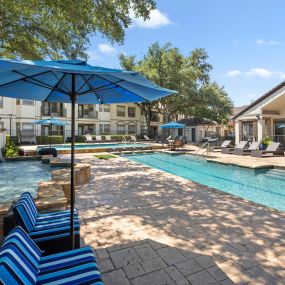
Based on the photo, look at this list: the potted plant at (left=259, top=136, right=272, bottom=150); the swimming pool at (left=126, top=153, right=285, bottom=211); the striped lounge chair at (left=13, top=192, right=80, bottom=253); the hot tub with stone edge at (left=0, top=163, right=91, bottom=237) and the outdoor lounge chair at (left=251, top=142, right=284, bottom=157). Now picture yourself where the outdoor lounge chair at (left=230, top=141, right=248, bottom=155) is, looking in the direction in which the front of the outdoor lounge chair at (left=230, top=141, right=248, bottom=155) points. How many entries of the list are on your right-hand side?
0

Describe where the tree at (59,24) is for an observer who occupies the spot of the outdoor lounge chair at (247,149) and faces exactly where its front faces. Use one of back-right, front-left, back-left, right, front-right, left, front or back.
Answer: front-left

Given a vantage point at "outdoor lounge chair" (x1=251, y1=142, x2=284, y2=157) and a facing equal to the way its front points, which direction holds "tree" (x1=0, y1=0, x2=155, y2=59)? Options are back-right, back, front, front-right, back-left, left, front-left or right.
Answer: front-left

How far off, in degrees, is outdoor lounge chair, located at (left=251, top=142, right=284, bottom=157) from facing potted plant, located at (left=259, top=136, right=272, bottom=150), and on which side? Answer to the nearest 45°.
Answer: approximately 90° to its right

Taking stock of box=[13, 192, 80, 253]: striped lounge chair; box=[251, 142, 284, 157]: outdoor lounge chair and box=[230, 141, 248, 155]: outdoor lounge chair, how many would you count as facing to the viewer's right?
1

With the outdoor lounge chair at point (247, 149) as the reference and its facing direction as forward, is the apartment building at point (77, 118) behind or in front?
in front

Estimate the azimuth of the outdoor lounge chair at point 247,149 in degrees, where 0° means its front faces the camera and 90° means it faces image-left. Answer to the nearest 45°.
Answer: approximately 90°

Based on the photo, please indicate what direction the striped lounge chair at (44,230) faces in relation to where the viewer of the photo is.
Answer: facing to the right of the viewer

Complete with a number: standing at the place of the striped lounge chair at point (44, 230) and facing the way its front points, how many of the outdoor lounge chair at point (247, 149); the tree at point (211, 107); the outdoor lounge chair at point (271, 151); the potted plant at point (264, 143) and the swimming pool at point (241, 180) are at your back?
0

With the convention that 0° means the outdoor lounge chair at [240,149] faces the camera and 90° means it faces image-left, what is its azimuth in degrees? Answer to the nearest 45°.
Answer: approximately 45°

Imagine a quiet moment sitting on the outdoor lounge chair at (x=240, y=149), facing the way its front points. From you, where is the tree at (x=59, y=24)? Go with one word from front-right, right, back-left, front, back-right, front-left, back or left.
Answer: front

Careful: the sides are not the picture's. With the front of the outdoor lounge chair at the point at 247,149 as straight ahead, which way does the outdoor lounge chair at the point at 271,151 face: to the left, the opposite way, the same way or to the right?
the same way

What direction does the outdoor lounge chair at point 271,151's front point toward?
to the viewer's left

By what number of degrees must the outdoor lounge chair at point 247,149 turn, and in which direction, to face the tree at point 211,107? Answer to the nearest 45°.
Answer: approximately 90° to its right

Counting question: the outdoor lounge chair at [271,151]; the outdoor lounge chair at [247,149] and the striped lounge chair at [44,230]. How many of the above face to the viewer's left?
2

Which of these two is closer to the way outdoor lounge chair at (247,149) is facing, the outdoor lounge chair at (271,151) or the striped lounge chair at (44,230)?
the striped lounge chair
